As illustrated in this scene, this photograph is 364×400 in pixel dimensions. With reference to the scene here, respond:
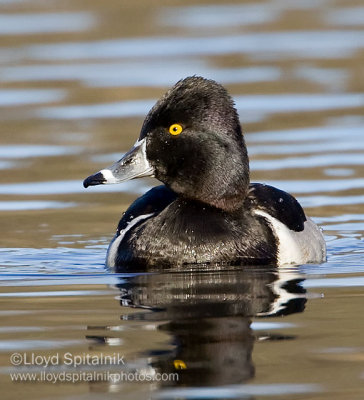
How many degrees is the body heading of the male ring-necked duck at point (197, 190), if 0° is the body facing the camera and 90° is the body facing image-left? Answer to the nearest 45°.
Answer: approximately 45°
